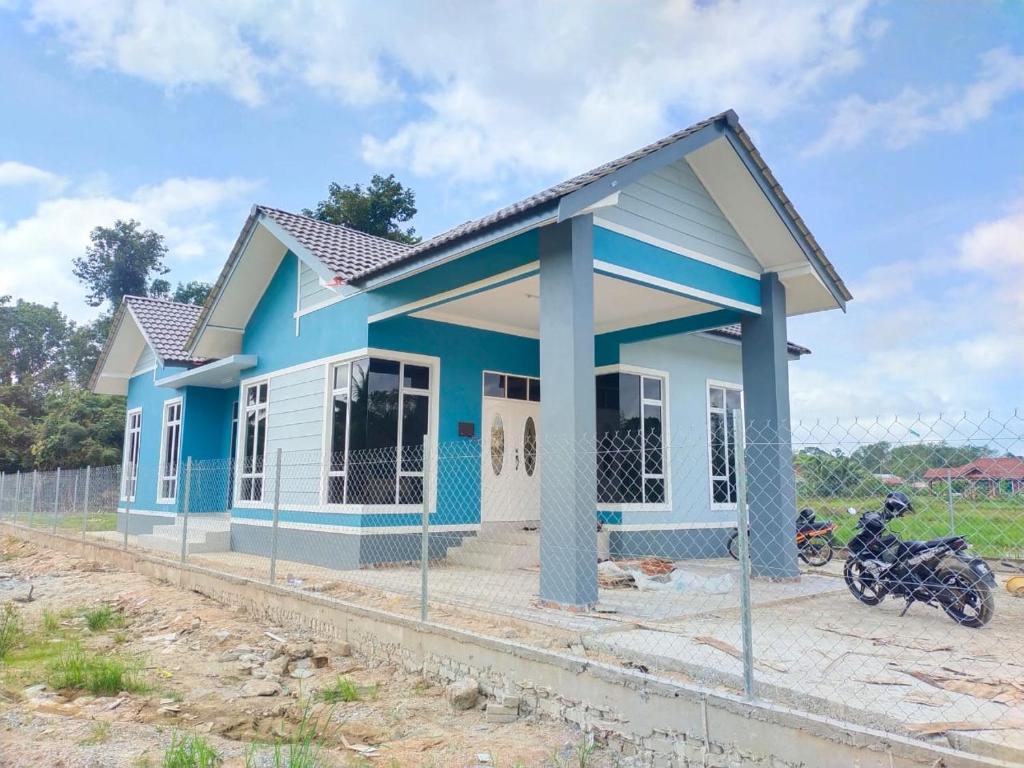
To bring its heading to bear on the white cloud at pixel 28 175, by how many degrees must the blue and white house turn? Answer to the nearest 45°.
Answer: approximately 180°

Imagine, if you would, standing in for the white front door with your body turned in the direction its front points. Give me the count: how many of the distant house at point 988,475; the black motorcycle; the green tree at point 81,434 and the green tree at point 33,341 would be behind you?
2

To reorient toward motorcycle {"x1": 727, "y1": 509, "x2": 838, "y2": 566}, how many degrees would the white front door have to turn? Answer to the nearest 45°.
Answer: approximately 45° to its left

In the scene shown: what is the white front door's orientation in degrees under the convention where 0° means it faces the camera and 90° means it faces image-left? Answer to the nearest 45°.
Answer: approximately 315°

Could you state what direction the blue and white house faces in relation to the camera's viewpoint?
facing the viewer and to the right of the viewer

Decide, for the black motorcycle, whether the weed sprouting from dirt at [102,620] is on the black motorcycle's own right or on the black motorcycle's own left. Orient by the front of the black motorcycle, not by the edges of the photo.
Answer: on the black motorcycle's own left

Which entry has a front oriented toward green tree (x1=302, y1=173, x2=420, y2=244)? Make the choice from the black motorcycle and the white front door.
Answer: the black motorcycle

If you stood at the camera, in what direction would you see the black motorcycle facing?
facing away from the viewer and to the left of the viewer

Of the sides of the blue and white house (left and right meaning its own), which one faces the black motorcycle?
front

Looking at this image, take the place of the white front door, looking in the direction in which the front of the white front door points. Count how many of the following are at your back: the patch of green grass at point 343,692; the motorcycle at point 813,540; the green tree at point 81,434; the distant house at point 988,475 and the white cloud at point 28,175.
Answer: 2

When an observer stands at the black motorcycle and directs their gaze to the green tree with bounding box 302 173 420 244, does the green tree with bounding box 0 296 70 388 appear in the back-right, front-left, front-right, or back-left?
front-left
